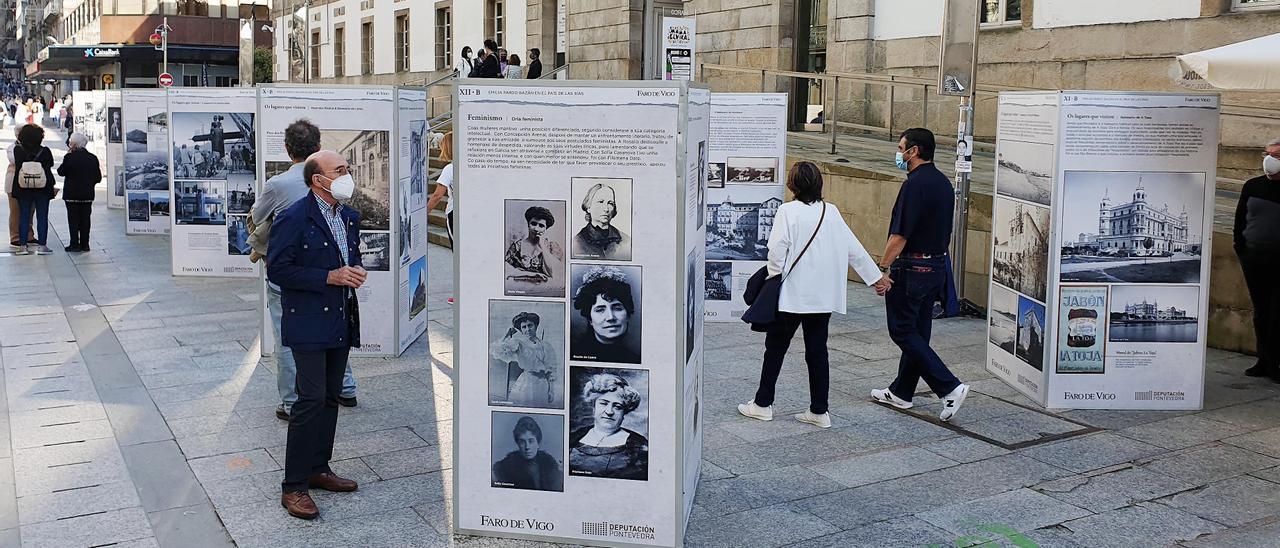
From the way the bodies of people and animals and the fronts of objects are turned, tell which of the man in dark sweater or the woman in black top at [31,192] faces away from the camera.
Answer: the woman in black top

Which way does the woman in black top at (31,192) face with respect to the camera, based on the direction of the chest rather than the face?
away from the camera

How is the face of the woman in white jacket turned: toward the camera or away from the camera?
away from the camera

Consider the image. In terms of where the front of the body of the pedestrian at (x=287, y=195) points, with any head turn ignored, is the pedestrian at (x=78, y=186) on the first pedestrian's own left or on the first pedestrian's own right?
on the first pedestrian's own left

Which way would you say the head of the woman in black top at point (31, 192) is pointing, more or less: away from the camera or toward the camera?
away from the camera

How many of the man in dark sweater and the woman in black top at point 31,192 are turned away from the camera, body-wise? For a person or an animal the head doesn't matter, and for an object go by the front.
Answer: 1

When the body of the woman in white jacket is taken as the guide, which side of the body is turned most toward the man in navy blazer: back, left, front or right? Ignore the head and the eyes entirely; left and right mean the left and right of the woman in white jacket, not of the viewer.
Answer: left

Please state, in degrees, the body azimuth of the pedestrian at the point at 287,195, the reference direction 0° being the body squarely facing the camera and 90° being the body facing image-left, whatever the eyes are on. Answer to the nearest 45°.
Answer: approximately 225°

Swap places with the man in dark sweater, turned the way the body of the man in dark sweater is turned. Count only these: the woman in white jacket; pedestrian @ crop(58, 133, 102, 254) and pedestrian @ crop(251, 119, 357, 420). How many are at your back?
0

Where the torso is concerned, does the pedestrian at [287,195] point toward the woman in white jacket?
no

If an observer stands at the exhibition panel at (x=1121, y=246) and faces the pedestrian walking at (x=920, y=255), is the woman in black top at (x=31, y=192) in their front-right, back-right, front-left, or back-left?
front-right
